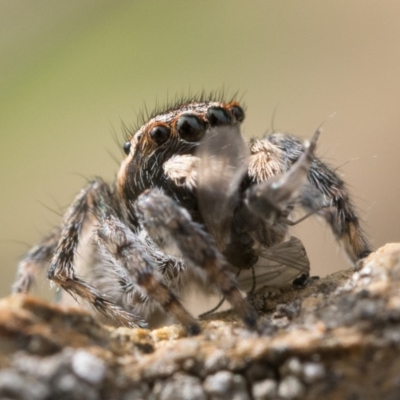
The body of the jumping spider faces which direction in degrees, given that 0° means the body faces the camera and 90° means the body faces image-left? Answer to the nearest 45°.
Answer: approximately 315°
